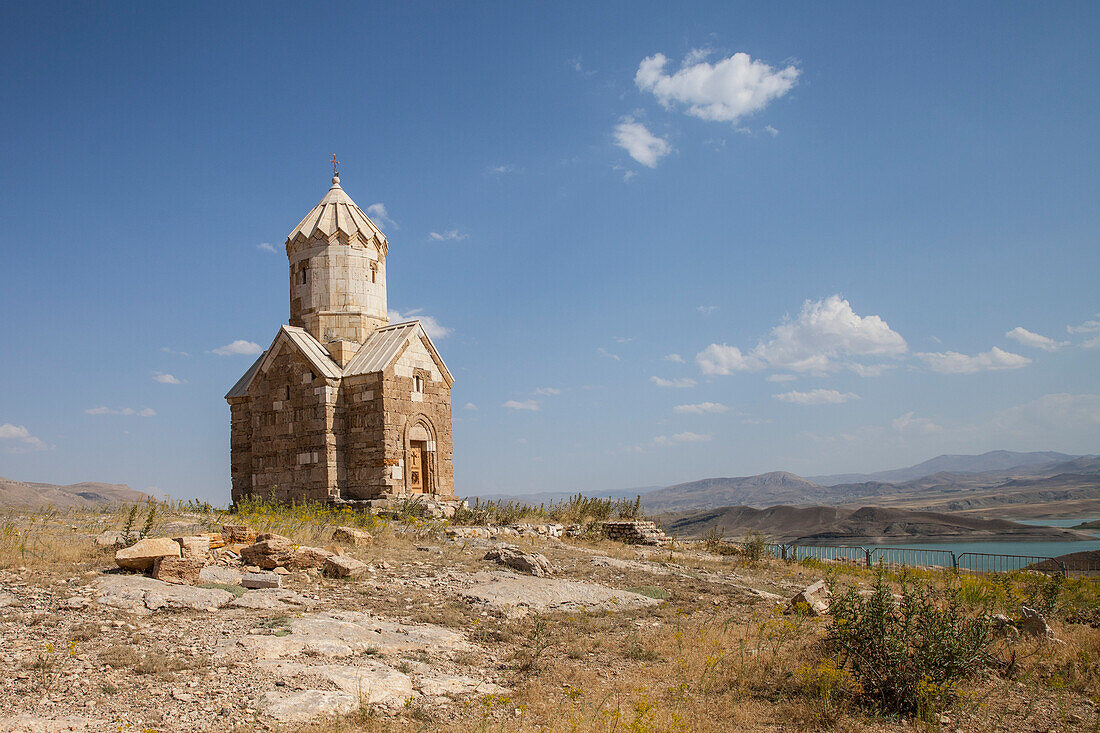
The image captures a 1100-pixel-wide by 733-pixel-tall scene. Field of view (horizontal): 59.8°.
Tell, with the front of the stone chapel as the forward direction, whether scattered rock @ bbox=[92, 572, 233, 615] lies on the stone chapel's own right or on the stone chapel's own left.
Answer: on the stone chapel's own right

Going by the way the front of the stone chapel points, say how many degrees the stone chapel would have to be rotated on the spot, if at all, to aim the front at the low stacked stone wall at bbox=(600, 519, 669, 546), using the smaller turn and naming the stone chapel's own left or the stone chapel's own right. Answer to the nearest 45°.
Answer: approximately 45° to the stone chapel's own left

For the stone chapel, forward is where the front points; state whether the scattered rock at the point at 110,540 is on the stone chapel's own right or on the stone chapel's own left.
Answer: on the stone chapel's own right

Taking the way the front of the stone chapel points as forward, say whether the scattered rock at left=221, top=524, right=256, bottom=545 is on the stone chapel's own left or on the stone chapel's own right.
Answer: on the stone chapel's own right

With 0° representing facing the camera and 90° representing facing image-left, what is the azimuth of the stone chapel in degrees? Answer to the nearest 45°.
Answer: approximately 315°

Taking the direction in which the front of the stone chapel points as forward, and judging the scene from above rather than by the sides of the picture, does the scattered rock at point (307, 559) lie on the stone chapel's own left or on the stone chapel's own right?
on the stone chapel's own right

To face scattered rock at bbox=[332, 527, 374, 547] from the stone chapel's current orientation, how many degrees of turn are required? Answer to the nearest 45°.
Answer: approximately 45° to its right

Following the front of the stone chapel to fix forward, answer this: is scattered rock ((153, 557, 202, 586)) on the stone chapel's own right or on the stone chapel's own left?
on the stone chapel's own right

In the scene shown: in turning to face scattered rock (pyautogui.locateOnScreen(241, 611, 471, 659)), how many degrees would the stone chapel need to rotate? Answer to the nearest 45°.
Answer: approximately 45° to its right

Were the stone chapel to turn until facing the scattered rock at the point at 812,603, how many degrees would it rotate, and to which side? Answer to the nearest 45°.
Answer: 0° — it already faces it

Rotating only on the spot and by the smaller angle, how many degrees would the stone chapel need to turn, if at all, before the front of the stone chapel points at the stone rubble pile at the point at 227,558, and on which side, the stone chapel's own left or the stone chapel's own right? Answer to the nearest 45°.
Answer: approximately 45° to the stone chapel's own right
